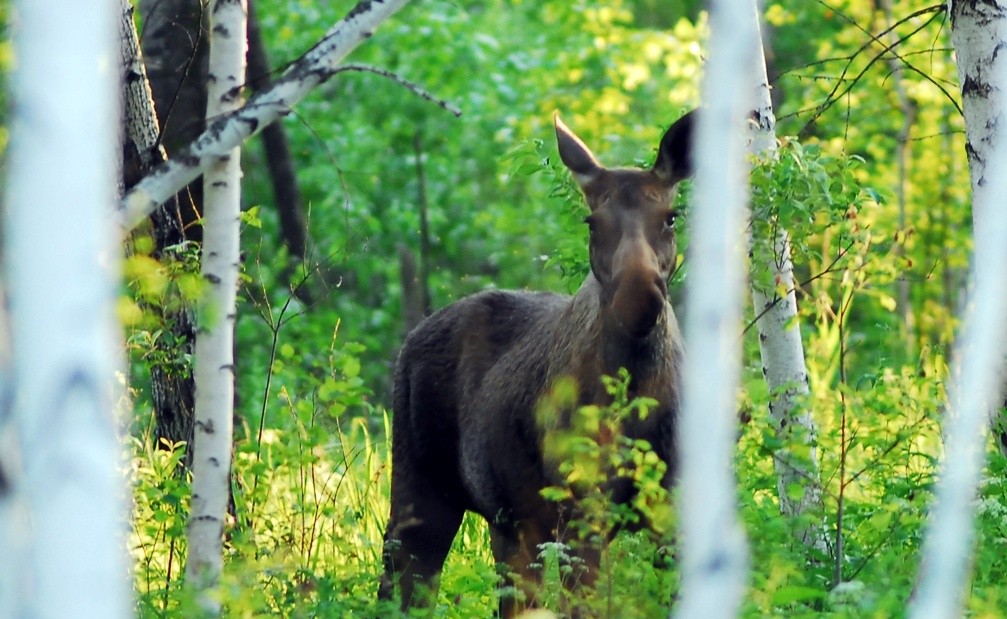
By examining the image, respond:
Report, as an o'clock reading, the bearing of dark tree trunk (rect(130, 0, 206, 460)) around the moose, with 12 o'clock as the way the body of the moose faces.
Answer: The dark tree trunk is roughly at 5 o'clock from the moose.

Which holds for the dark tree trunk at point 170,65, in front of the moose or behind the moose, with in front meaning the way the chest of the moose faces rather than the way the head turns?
behind

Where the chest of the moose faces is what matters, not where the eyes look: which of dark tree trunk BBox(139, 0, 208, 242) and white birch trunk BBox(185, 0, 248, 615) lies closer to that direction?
the white birch trunk

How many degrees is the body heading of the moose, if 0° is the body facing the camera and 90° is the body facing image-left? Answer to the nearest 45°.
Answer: approximately 315°

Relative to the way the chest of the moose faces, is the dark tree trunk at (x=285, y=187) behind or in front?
behind

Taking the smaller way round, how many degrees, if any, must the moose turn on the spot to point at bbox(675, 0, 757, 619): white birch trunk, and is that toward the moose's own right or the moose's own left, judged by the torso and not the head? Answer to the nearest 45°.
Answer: approximately 45° to the moose's own right

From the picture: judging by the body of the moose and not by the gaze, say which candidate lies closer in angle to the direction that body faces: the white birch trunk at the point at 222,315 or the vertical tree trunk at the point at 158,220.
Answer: the white birch trunk
